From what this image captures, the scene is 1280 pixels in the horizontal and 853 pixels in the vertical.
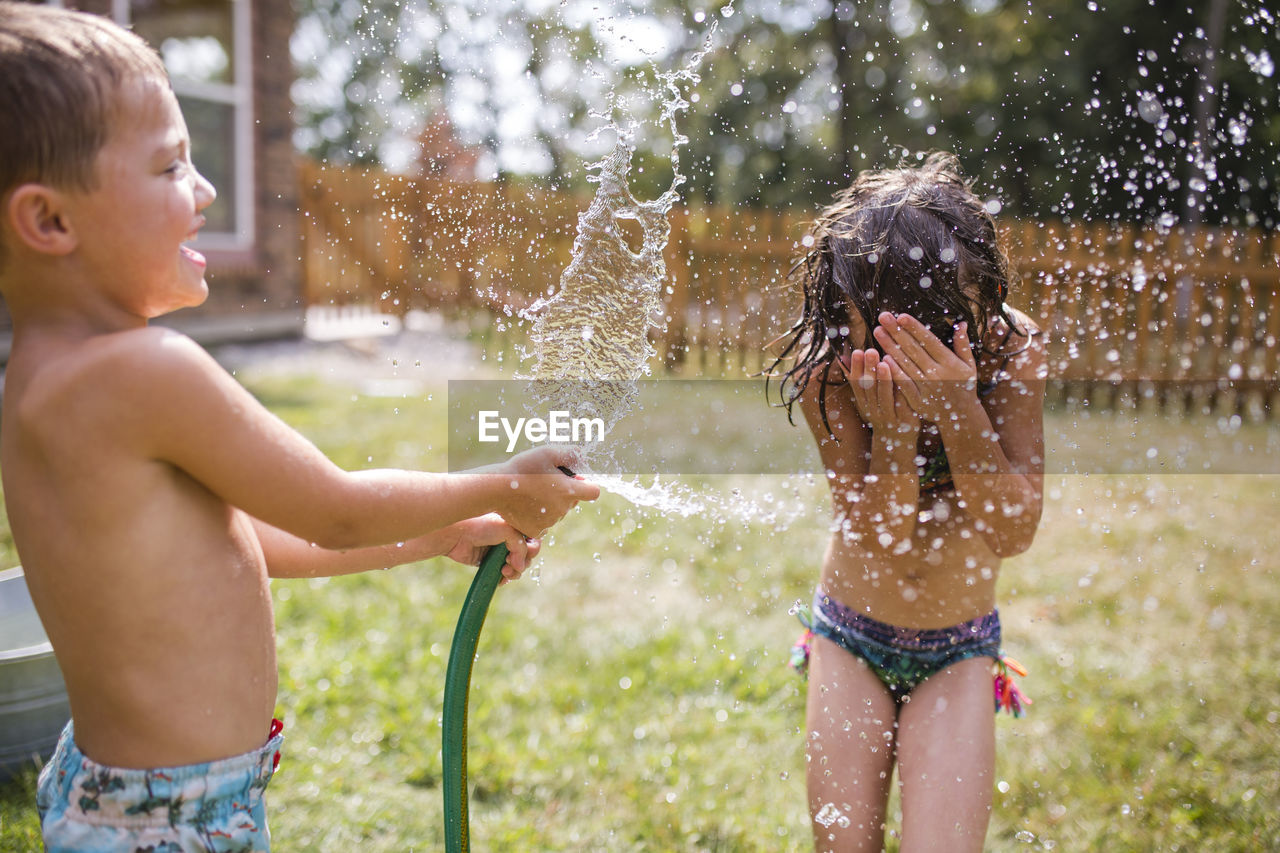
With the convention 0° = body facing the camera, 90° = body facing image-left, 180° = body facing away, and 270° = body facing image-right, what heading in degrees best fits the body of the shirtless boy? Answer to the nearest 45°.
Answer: approximately 270°

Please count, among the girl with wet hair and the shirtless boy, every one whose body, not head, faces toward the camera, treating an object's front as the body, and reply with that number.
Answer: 1

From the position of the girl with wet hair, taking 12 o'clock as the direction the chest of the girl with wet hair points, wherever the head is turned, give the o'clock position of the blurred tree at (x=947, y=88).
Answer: The blurred tree is roughly at 6 o'clock from the girl with wet hair.

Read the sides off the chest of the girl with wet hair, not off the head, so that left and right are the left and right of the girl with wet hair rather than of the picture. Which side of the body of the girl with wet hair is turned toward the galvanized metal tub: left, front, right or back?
right

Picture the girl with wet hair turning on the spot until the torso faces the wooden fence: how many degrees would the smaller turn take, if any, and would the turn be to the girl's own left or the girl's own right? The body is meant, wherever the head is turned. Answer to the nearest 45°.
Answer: approximately 180°

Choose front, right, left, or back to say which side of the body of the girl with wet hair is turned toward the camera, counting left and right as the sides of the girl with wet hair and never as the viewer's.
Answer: front

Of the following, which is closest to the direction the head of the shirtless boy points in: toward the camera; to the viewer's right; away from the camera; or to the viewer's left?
to the viewer's right

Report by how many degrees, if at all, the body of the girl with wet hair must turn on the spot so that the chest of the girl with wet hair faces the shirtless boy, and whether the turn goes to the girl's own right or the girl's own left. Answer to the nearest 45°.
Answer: approximately 45° to the girl's own right
